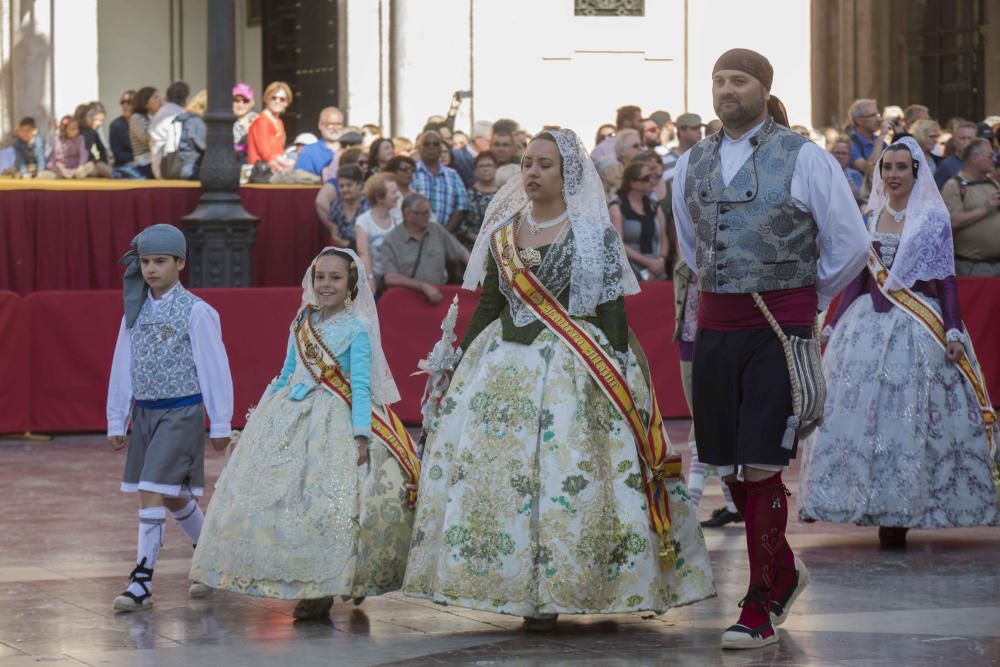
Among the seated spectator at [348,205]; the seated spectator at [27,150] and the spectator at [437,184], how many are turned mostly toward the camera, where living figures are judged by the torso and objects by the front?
3

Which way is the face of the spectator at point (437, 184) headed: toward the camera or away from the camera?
toward the camera

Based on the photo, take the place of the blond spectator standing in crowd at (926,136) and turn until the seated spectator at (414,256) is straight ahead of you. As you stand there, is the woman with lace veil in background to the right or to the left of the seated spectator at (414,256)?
left

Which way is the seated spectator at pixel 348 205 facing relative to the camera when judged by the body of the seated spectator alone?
toward the camera

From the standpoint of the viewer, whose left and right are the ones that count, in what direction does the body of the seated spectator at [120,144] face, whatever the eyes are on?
facing the viewer and to the right of the viewer

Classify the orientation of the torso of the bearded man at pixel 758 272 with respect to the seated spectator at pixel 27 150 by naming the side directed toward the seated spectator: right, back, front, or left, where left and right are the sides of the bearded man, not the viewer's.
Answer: right

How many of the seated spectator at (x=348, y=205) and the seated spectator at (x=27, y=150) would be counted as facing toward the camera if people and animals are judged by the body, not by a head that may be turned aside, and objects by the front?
2

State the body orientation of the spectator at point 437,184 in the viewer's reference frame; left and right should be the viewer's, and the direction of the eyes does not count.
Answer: facing the viewer

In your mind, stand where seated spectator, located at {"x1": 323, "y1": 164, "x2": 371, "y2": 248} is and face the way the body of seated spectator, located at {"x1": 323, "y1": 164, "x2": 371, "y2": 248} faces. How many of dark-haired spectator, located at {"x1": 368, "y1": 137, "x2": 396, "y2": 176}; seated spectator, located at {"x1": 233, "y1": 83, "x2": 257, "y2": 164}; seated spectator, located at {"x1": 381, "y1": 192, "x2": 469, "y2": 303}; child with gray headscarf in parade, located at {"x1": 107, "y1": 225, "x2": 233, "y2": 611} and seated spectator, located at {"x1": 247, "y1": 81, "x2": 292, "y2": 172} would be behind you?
3

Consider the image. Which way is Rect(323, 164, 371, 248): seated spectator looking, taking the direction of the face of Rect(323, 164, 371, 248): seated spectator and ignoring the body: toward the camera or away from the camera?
toward the camera

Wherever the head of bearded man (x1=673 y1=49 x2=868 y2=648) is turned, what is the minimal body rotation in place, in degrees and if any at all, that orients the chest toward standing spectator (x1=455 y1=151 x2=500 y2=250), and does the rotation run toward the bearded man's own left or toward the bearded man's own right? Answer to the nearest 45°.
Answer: approximately 135° to the bearded man's own right

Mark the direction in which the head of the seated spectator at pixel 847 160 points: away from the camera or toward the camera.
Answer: toward the camera
